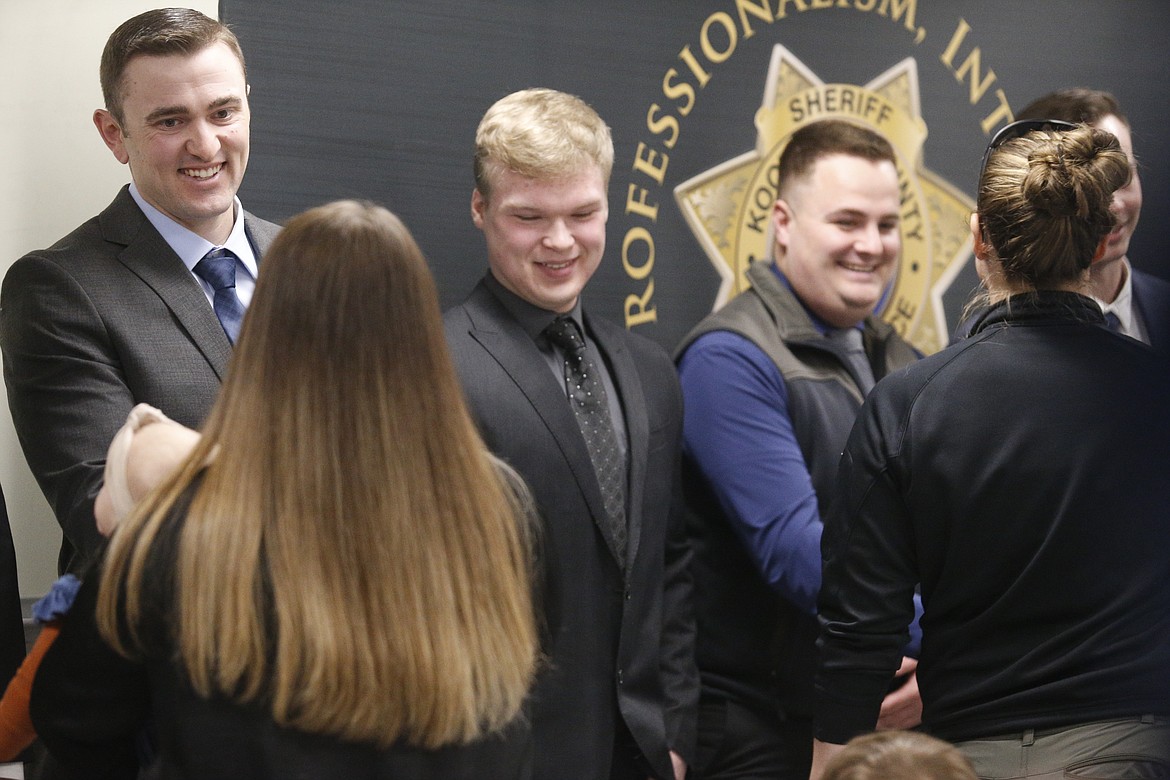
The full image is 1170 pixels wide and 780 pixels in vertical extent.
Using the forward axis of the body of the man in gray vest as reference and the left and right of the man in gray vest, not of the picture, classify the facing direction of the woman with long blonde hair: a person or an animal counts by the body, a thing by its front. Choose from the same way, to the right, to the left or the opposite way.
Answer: the opposite way

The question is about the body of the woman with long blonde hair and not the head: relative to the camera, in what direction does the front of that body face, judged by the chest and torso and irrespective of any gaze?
away from the camera

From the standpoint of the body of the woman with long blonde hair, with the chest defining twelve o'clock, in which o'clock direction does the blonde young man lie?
The blonde young man is roughly at 1 o'clock from the woman with long blonde hair.

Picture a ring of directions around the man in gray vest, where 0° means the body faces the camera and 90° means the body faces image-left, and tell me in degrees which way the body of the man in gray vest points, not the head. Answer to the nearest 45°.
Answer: approximately 315°

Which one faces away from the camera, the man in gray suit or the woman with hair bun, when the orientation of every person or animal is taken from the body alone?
the woman with hair bun

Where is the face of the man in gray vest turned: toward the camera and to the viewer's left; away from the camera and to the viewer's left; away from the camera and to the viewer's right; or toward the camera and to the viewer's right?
toward the camera and to the viewer's right

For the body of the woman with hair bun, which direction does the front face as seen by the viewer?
away from the camera

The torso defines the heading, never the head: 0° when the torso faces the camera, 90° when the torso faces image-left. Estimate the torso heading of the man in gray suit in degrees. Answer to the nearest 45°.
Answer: approximately 315°

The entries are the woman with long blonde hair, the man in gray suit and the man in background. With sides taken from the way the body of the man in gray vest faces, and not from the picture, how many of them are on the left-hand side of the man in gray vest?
1

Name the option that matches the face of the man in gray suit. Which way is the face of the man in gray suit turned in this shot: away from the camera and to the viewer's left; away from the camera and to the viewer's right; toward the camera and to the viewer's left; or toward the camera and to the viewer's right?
toward the camera and to the viewer's right

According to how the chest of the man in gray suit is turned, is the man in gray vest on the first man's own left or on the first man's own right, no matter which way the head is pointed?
on the first man's own left

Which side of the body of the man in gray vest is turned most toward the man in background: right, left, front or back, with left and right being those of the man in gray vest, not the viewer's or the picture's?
left

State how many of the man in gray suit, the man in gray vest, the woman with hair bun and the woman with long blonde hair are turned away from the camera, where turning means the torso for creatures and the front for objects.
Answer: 2
